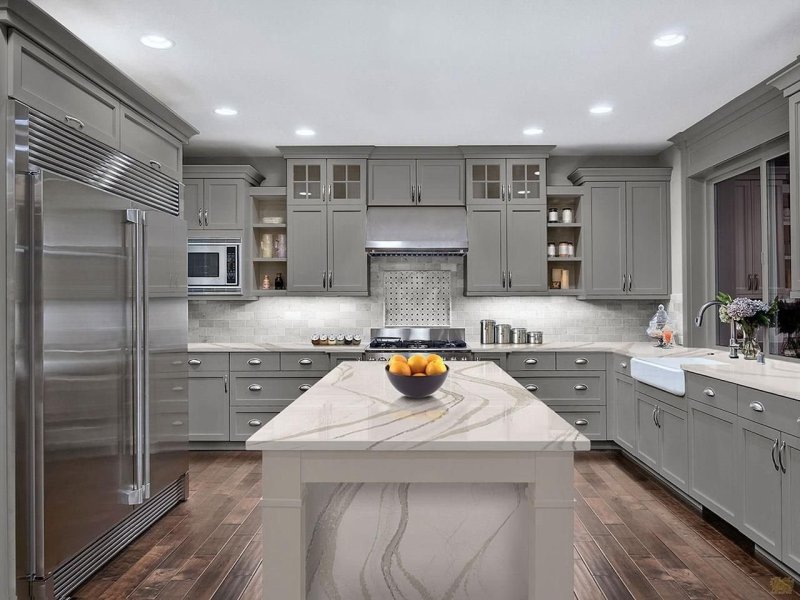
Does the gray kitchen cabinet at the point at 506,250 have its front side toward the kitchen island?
yes

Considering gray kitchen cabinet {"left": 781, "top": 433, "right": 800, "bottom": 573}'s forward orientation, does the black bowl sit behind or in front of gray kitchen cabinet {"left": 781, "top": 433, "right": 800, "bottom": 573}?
in front

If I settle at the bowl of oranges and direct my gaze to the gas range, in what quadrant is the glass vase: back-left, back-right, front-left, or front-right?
front-right

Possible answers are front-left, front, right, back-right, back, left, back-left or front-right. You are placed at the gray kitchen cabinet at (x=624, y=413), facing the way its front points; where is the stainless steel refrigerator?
front

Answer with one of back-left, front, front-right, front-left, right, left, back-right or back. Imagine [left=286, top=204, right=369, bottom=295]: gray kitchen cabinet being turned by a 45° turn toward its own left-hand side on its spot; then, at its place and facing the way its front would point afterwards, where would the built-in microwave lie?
back-right

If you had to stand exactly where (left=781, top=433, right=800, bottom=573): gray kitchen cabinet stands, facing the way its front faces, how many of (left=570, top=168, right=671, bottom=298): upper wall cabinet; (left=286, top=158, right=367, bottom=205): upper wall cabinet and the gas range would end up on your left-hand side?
0

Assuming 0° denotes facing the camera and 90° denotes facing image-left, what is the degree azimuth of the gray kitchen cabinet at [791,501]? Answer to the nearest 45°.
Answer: approximately 45°

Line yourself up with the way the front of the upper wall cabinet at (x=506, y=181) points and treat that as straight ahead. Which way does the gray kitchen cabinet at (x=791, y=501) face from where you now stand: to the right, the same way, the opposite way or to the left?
to the right

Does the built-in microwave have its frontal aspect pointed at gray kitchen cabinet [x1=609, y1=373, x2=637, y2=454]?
no

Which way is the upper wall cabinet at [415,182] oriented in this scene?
toward the camera

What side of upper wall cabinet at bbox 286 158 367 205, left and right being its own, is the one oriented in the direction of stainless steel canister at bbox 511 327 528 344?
left

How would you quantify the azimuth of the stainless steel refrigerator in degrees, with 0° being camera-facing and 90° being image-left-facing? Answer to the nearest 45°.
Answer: approximately 315°

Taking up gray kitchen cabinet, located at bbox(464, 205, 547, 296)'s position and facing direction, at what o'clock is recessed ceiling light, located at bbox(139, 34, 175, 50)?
The recessed ceiling light is roughly at 1 o'clock from the gray kitchen cabinet.

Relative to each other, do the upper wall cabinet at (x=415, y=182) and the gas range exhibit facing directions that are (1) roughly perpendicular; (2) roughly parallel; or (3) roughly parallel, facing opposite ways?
roughly parallel

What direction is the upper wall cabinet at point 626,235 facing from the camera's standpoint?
toward the camera

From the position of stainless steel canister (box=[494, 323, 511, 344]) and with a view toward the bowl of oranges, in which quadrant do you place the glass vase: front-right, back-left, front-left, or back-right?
front-left

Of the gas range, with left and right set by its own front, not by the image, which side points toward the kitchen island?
front
